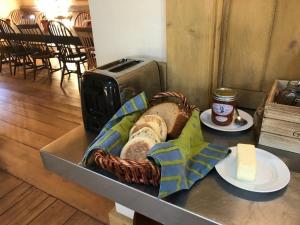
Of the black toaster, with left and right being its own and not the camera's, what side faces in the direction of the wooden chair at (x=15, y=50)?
right

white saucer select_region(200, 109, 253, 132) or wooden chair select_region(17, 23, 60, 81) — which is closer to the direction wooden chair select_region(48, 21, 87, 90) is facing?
the wooden chair

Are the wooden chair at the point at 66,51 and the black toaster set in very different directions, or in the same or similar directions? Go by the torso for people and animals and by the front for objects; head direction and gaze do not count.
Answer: very different directions

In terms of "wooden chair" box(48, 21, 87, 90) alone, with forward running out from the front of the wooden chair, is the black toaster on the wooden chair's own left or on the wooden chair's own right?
on the wooden chair's own right

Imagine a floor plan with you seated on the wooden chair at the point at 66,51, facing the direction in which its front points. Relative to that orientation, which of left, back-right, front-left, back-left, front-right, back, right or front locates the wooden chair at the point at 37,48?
left

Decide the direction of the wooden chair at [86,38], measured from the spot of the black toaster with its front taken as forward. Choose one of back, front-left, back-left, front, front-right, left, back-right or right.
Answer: back-right
